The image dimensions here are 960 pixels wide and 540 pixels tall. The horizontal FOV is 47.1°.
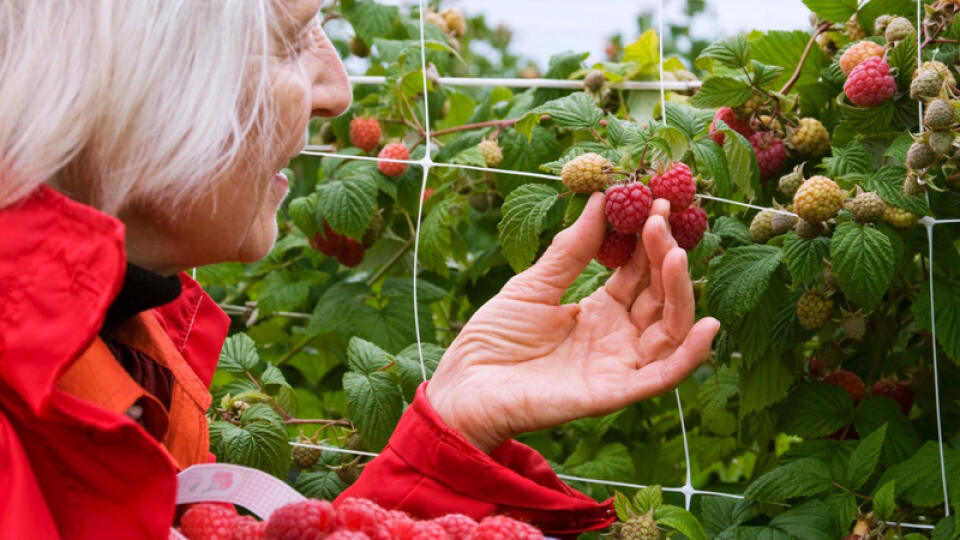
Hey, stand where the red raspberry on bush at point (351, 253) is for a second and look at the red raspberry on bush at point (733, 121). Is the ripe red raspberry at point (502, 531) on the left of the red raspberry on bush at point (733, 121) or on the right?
right

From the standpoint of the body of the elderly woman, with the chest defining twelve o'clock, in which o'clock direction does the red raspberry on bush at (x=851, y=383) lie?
The red raspberry on bush is roughly at 11 o'clock from the elderly woman.

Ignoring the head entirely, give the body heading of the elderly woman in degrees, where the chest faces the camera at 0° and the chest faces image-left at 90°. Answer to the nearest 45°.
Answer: approximately 270°

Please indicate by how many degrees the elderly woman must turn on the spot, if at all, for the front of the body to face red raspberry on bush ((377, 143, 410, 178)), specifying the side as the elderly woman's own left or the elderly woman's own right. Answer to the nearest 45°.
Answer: approximately 90° to the elderly woman's own left

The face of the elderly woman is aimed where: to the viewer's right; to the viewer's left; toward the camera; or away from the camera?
to the viewer's right
